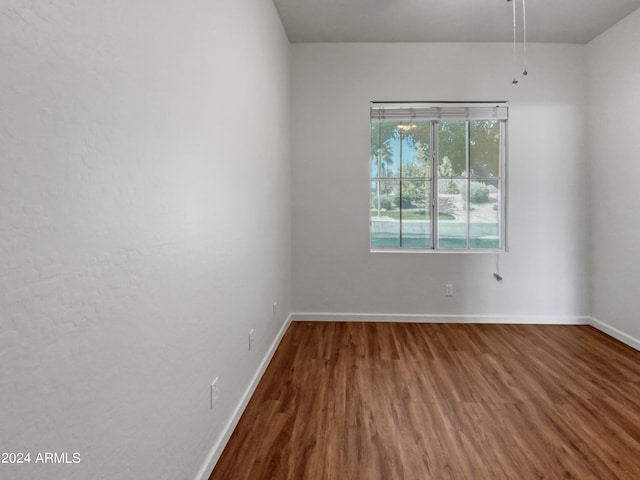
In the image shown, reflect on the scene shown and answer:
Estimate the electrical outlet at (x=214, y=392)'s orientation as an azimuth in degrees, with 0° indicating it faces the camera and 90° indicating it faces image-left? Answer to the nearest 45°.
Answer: approximately 315°

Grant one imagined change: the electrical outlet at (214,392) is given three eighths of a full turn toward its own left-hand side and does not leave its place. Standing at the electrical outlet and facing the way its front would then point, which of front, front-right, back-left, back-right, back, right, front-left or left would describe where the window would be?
front-right

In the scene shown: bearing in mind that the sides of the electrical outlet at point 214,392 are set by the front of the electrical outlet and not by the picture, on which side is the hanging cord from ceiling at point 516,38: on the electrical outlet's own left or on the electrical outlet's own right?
on the electrical outlet's own left

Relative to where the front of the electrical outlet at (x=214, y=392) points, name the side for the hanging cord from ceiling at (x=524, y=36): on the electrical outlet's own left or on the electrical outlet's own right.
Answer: on the electrical outlet's own left
